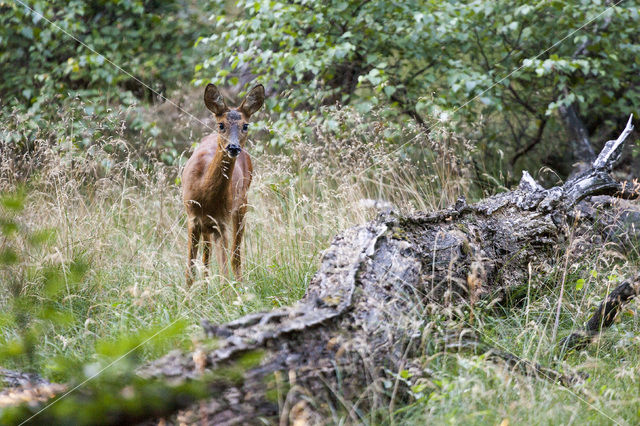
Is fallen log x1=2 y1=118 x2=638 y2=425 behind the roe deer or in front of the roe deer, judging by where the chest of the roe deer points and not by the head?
in front

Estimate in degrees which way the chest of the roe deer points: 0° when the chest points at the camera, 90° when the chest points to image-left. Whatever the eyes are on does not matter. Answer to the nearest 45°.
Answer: approximately 0°
